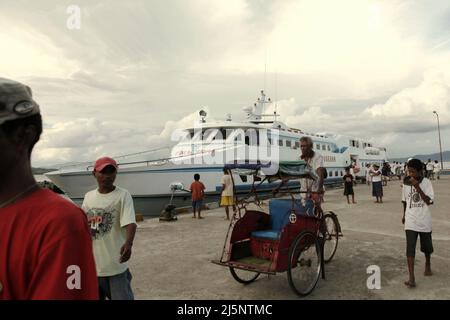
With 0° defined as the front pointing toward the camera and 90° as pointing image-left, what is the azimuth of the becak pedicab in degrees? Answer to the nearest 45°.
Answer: approximately 45°

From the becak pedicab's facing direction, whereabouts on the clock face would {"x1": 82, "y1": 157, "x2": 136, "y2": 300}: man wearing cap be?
The man wearing cap is roughly at 12 o'clock from the becak pedicab.

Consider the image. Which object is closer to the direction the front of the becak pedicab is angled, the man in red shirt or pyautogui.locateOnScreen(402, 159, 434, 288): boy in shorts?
the man in red shirt

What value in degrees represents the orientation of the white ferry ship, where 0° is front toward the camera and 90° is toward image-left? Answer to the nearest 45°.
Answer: approximately 45°

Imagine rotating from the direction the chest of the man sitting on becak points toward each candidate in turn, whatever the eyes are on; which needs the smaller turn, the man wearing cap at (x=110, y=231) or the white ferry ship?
the man wearing cap

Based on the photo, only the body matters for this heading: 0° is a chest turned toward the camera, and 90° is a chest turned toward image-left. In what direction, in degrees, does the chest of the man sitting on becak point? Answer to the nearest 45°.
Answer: approximately 45°

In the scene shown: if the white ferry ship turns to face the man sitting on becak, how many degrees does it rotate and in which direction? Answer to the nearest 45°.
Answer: approximately 45° to its left
